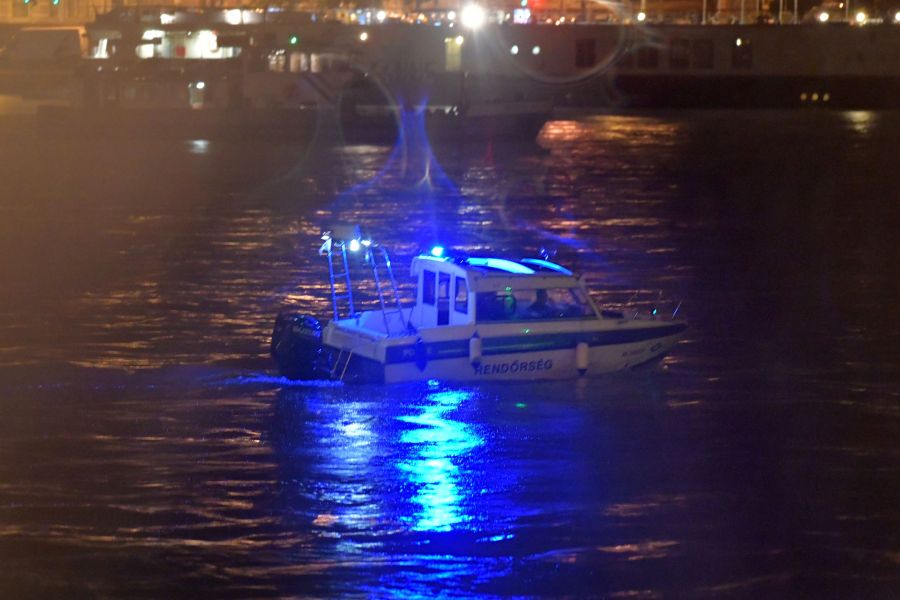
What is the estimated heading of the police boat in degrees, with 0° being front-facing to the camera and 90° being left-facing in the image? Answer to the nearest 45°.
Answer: approximately 225°
